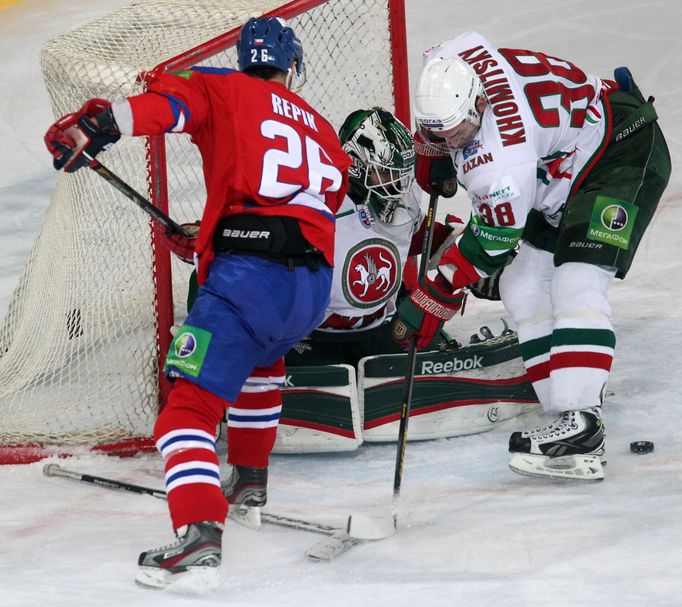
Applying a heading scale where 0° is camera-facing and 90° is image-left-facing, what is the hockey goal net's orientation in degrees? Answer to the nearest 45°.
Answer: approximately 315°

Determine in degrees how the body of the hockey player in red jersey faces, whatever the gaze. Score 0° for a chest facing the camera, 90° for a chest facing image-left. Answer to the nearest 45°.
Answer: approximately 135°

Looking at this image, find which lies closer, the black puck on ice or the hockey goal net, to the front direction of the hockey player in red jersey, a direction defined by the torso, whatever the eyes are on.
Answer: the hockey goal net

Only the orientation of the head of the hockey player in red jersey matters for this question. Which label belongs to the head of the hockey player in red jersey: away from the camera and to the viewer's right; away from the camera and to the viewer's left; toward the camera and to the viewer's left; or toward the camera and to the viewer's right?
away from the camera and to the viewer's right

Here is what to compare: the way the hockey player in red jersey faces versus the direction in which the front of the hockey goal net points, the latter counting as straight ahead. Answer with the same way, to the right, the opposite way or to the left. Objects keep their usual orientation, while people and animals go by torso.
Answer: the opposite way
